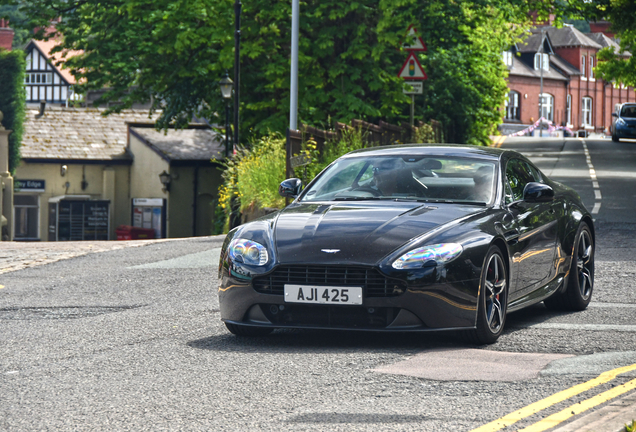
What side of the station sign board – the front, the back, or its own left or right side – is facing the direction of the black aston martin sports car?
front

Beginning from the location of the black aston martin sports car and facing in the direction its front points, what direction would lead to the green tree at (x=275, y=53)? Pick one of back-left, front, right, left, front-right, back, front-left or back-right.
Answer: back-right

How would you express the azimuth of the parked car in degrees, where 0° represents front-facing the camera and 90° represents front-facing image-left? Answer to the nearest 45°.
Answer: approximately 0°

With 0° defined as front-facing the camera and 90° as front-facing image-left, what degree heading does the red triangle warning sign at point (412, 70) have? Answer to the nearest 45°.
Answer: approximately 0°
